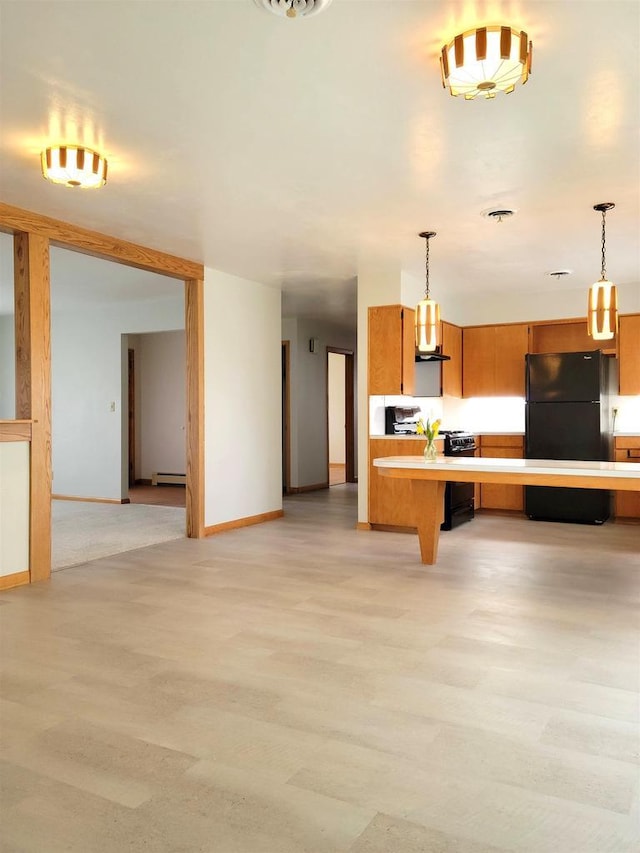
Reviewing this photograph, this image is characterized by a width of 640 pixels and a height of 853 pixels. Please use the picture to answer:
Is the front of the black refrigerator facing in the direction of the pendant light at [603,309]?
yes

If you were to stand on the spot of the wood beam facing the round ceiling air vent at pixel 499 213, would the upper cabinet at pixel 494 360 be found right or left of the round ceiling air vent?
left

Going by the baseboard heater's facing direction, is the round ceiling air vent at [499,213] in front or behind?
in front

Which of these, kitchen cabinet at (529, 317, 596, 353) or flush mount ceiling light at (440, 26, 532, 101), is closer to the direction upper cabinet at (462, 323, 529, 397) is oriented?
the flush mount ceiling light

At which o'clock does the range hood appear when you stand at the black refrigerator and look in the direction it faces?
The range hood is roughly at 2 o'clock from the black refrigerator.

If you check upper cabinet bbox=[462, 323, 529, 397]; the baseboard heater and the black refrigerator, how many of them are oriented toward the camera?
3

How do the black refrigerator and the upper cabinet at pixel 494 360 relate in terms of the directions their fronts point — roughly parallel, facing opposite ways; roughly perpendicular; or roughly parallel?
roughly parallel

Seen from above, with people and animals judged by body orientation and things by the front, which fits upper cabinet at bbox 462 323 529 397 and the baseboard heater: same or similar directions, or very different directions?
same or similar directions

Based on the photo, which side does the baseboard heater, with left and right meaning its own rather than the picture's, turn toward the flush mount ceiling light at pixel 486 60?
front

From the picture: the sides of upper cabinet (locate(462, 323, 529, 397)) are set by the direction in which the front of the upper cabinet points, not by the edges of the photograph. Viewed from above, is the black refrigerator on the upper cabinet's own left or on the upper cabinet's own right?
on the upper cabinet's own left

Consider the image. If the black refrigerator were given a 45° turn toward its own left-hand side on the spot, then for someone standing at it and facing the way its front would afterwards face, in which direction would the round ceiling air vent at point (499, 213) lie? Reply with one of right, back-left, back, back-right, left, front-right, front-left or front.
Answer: front-right

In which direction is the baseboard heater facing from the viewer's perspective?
toward the camera

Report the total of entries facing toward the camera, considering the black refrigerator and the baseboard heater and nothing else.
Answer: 2

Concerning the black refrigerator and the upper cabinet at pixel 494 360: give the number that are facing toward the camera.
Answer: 2

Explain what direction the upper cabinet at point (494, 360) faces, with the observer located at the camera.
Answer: facing the viewer

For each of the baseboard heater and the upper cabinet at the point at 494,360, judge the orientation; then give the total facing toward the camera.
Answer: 2

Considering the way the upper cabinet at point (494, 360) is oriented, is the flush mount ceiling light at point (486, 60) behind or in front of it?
in front

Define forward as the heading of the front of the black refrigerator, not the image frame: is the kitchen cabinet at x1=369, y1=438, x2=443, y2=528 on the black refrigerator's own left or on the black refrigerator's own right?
on the black refrigerator's own right

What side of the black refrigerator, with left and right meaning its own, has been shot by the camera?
front

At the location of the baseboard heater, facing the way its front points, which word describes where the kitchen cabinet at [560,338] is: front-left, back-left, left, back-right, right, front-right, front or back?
front-left
